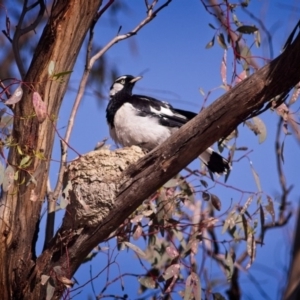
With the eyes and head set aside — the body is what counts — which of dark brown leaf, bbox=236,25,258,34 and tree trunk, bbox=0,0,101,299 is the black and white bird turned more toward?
the tree trunk

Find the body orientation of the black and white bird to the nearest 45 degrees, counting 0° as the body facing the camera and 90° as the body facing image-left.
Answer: approximately 90°

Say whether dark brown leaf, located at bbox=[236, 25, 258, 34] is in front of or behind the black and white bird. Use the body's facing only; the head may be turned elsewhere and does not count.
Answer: behind
